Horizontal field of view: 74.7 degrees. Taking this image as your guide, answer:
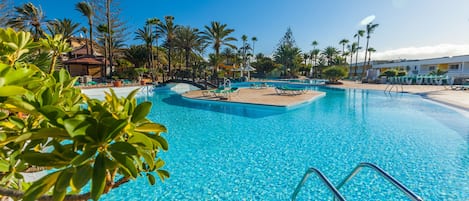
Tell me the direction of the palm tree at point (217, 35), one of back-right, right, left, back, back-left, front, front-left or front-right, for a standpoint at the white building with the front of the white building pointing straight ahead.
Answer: front

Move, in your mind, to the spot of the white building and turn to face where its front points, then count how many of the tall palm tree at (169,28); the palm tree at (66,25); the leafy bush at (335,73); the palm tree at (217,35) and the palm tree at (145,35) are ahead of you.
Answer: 5

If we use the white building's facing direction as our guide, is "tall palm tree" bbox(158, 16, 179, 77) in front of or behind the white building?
in front

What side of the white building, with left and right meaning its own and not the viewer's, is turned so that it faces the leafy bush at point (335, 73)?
front

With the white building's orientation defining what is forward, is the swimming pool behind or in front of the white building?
in front

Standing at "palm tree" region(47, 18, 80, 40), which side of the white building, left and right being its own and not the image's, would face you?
front

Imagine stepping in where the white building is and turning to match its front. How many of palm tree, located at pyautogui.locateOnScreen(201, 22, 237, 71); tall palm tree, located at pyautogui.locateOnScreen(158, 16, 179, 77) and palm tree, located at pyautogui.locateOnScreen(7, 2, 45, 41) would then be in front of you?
3

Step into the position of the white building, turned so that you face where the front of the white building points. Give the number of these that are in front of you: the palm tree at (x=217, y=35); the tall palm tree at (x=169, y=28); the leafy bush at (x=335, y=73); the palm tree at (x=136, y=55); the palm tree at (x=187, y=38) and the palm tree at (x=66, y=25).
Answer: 6

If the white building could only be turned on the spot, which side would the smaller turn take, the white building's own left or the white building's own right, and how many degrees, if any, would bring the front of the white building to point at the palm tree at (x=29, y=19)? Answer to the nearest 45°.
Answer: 0° — it already faces it

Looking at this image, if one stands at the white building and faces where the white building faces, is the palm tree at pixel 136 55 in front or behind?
in front

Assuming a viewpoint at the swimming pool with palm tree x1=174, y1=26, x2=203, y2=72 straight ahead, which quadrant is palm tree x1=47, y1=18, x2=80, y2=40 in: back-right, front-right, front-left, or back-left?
front-left

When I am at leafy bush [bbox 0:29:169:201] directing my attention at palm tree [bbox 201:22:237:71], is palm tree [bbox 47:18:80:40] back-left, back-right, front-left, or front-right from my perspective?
front-left

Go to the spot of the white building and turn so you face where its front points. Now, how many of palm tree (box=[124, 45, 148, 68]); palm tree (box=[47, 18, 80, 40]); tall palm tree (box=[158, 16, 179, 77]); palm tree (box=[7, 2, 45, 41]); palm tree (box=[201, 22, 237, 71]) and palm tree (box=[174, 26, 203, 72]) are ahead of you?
6
